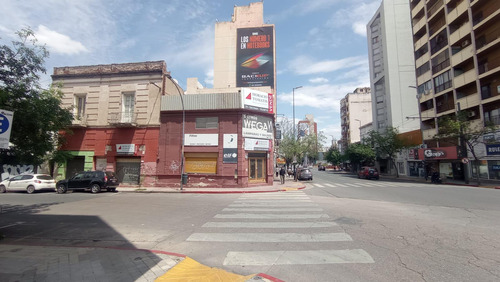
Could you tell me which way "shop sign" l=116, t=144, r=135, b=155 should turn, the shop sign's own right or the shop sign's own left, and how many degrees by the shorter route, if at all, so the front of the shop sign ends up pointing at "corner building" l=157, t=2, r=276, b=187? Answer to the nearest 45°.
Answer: approximately 45° to the shop sign's own left

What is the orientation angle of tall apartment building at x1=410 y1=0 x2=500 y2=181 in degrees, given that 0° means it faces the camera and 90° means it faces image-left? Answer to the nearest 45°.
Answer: approximately 45°

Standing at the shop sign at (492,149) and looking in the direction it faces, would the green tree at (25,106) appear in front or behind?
in front

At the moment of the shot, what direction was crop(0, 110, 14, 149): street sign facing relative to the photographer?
facing the viewer

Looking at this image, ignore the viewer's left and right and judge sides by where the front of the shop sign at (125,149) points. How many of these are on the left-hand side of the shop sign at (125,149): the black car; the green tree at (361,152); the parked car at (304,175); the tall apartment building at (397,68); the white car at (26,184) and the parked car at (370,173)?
4

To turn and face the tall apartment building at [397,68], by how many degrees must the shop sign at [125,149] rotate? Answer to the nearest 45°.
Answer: approximately 90° to its left

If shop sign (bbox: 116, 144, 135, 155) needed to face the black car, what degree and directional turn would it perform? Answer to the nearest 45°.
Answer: approximately 45° to its right

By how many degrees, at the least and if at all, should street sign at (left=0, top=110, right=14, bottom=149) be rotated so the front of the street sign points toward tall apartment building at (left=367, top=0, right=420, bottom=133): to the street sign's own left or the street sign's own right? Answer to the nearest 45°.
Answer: approximately 90° to the street sign's own left

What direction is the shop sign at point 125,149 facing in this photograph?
toward the camera

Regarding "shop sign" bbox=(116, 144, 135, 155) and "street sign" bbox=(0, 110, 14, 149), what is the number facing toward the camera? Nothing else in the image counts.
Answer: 2

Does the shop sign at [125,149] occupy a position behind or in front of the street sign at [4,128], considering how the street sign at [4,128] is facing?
behind

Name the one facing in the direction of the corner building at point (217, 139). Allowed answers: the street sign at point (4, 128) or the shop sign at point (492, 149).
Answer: the shop sign
